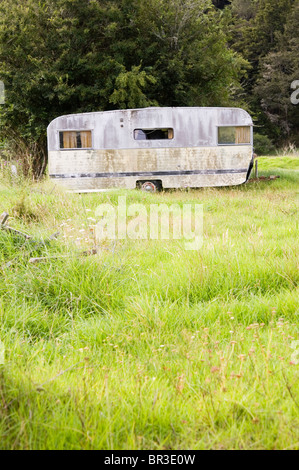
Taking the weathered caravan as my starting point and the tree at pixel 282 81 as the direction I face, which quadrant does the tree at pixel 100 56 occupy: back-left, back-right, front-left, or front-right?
front-left

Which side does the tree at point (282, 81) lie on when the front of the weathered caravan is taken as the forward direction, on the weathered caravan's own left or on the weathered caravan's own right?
on the weathered caravan's own left

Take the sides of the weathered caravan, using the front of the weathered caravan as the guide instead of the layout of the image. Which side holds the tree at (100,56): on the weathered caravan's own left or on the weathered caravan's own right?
on the weathered caravan's own left

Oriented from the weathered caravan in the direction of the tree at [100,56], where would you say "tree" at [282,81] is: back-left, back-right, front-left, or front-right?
front-right

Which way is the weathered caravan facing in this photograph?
to the viewer's right
